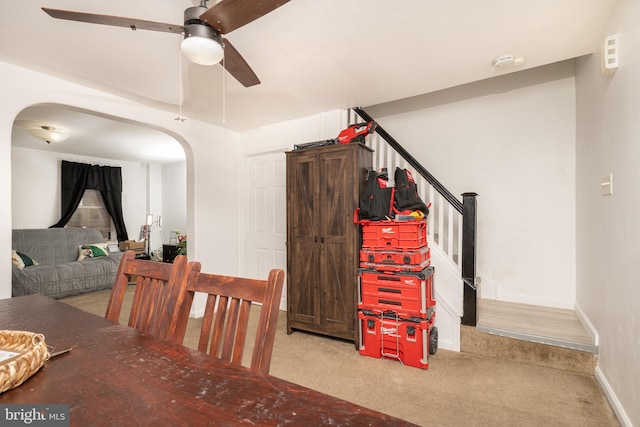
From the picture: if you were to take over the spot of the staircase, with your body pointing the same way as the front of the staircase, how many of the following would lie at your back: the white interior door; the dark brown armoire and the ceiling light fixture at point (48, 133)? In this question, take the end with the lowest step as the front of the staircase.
3

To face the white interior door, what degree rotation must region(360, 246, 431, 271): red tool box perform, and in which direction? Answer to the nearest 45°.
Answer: approximately 135° to its right

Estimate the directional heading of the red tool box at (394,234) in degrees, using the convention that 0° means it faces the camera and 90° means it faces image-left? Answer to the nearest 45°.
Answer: approximately 0°

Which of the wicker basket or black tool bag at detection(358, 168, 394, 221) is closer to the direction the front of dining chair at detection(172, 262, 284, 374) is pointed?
the wicker basket

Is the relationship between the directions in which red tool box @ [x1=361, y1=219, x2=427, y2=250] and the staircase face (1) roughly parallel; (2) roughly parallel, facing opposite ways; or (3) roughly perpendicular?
roughly perpendicular

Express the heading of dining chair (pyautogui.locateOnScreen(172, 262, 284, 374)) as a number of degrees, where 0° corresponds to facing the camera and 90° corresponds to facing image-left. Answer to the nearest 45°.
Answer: approximately 45°

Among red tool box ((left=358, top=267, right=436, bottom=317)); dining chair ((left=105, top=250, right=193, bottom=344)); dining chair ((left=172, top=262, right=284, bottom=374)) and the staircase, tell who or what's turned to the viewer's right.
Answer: the staircase

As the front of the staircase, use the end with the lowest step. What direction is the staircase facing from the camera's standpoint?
to the viewer's right

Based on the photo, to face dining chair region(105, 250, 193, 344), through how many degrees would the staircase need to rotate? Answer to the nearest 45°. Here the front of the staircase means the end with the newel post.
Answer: approximately 135° to its right

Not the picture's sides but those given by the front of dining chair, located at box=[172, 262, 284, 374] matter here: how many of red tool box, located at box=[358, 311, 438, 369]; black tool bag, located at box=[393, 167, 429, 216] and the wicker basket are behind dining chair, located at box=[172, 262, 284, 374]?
2
